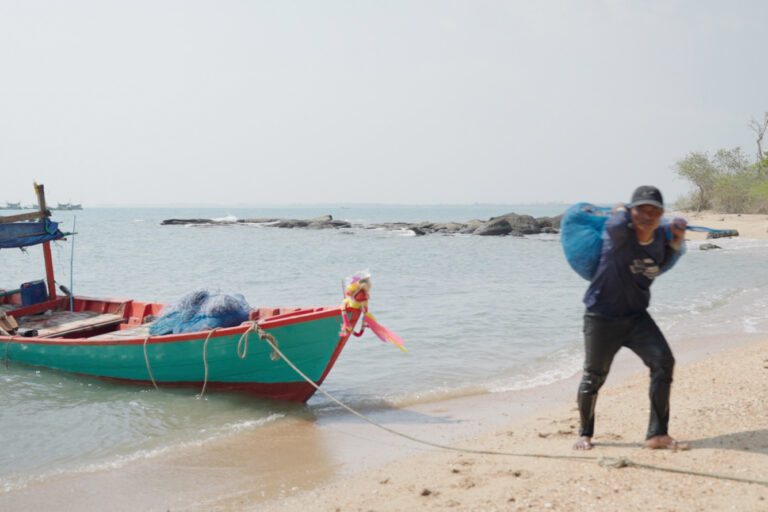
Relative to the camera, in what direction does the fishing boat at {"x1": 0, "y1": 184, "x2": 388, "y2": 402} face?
facing the viewer and to the right of the viewer
